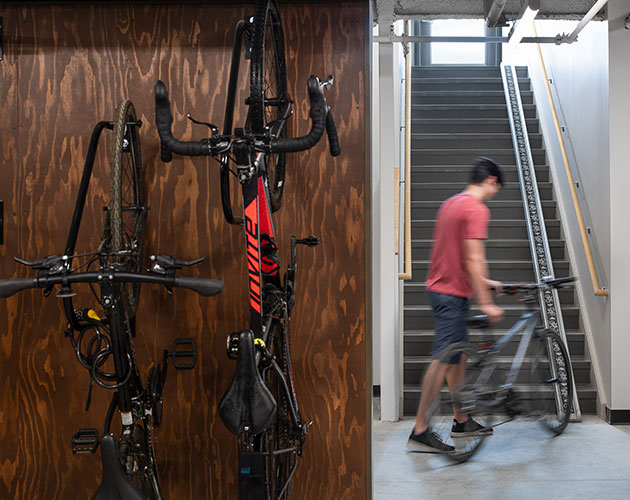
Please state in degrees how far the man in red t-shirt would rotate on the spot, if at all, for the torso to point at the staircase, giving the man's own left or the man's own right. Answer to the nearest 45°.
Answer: approximately 90° to the man's own left

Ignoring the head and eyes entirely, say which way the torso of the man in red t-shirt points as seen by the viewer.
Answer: to the viewer's right

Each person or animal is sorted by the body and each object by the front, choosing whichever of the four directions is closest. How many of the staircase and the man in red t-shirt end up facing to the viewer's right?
1

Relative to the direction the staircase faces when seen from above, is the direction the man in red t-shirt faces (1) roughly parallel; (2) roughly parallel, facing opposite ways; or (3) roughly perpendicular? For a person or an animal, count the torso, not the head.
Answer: roughly perpendicular

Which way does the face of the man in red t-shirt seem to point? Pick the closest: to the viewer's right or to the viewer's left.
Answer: to the viewer's right

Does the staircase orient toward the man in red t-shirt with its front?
yes
